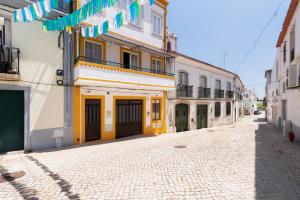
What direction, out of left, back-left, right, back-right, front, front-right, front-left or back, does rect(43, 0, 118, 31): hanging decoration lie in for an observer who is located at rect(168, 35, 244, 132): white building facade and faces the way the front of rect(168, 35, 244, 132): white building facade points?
front-right

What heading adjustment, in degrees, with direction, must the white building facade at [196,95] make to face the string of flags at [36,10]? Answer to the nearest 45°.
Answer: approximately 45° to its right

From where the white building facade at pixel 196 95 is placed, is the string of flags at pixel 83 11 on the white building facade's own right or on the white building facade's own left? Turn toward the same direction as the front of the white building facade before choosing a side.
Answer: on the white building facade's own right

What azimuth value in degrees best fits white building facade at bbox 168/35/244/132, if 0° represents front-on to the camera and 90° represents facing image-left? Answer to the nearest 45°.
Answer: approximately 315°
